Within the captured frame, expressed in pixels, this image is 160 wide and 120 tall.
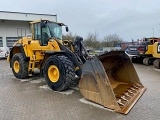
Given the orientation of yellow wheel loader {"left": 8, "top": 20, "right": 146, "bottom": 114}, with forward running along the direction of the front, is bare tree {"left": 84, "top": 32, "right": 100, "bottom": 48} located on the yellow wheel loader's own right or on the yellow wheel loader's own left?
on the yellow wheel loader's own left

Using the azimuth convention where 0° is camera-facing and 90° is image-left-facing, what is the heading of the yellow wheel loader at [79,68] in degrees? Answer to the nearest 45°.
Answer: approximately 315°

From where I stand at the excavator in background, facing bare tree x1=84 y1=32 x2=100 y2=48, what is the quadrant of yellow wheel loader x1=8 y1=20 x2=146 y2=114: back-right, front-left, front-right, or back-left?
back-left

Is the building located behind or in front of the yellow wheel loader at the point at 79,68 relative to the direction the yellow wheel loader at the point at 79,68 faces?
behind

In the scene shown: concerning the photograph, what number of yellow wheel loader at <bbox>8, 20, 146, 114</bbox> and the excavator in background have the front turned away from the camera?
0
